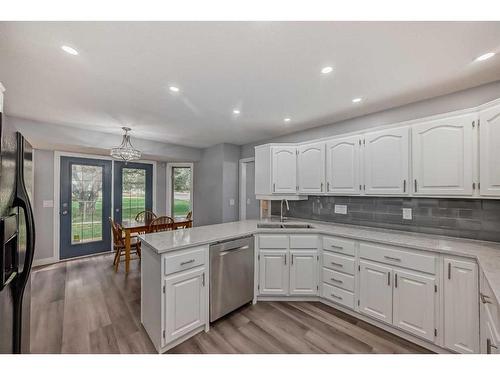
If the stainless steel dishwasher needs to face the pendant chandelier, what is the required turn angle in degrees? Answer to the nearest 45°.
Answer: approximately 180°

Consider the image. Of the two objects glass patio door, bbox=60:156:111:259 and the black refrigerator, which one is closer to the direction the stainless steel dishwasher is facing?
the black refrigerator

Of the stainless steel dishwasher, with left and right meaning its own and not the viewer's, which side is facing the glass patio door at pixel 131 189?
back

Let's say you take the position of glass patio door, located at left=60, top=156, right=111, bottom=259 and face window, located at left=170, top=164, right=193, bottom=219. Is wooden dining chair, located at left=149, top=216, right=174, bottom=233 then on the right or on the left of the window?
right

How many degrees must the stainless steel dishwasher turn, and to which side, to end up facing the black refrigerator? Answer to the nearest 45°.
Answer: approximately 90° to its right

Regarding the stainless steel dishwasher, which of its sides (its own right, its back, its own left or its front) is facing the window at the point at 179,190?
back

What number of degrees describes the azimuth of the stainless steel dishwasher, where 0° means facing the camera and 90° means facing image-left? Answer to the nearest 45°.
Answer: approximately 315°

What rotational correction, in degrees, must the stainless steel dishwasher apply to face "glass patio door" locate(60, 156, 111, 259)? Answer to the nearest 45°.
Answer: approximately 180°
